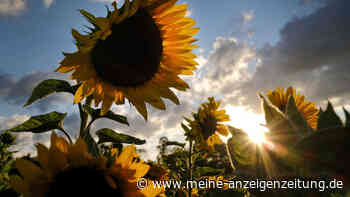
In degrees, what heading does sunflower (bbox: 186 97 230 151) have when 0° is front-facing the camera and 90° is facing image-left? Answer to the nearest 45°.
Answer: approximately 315°

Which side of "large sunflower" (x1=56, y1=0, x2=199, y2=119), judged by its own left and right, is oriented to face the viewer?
front

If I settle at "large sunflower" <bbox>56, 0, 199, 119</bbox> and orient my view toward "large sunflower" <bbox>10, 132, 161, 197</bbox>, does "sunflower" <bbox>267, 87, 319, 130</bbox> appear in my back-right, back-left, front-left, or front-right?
back-left

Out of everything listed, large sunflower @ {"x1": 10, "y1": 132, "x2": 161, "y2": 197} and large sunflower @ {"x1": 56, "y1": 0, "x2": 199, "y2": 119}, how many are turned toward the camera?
2

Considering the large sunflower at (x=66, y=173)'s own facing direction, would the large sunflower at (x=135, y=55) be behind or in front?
behind

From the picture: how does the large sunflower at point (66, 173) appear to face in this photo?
toward the camera

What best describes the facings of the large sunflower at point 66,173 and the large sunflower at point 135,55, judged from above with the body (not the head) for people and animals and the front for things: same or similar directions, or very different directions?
same or similar directions
